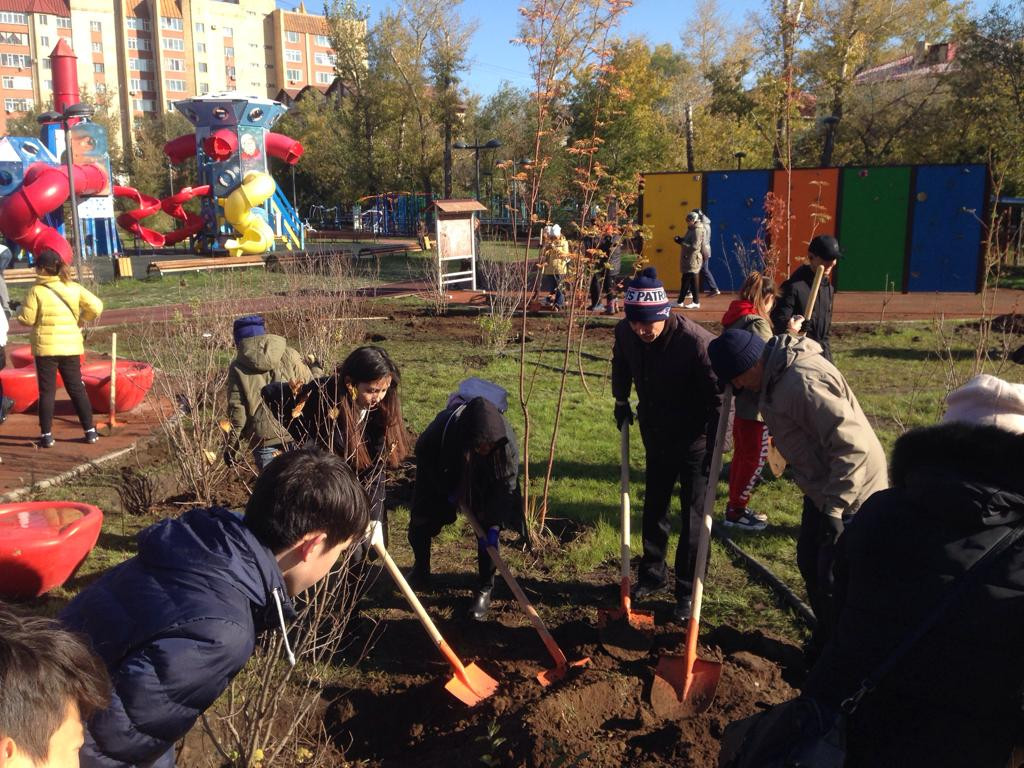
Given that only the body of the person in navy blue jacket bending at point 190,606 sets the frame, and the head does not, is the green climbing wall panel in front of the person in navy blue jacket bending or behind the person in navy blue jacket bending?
in front

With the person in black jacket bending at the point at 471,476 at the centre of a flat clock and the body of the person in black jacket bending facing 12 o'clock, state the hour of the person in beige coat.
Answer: The person in beige coat is roughly at 10 o'clock from the person in black jacket bending.

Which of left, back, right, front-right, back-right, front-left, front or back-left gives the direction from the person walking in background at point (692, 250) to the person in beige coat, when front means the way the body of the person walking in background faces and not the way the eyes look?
left

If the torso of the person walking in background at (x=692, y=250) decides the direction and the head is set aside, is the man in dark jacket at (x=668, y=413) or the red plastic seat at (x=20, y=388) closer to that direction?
the red plastic seat

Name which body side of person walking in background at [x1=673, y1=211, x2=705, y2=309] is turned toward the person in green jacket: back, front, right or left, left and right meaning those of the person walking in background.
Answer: left

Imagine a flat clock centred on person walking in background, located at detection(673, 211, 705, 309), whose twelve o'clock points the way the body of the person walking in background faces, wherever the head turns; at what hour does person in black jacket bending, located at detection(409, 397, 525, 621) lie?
The person in black jacket bending is roughly at 9 o'clock from the person walking in background.

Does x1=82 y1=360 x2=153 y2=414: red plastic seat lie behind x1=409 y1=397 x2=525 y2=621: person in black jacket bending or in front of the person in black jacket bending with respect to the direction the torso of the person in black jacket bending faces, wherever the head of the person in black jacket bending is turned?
behind

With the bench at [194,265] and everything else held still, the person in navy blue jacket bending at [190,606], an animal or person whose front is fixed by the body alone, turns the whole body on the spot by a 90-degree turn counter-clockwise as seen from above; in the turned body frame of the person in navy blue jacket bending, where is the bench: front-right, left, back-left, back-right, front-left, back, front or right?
front-right

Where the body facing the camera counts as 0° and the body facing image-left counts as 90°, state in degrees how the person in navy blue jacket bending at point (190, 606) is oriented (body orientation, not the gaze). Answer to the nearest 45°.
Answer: approximately 225°

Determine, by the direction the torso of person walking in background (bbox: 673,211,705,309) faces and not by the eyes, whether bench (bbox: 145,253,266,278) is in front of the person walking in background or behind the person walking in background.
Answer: in front

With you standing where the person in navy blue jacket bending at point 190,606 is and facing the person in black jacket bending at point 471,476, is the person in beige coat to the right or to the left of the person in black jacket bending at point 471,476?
right

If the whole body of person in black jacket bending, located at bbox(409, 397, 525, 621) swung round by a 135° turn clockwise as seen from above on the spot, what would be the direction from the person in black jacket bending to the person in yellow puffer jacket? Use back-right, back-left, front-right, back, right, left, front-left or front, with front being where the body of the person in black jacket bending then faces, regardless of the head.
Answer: front

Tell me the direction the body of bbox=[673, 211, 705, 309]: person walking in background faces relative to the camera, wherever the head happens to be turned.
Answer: to the viewer's left

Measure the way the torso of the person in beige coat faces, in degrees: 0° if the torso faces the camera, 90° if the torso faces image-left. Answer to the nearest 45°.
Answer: approximately 90°

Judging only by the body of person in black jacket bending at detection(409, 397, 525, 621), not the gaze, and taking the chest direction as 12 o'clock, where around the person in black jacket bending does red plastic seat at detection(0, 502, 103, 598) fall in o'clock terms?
The red plastic seat is roughly at 3 o'clock from the person in black jacket bending.

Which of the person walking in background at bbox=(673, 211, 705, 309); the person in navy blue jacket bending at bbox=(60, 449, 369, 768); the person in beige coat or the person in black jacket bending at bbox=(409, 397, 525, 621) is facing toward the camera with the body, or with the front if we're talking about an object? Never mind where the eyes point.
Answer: the person in black jacket bending at bbox=(409, 397, 525, 621)

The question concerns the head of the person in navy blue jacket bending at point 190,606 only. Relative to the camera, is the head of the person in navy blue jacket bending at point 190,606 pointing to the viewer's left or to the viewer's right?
to the viewer's right
